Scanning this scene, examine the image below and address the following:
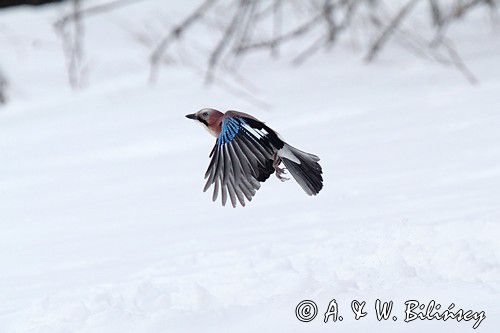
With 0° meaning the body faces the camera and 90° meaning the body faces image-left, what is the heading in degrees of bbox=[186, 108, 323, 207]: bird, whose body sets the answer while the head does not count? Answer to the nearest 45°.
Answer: approximately 90°

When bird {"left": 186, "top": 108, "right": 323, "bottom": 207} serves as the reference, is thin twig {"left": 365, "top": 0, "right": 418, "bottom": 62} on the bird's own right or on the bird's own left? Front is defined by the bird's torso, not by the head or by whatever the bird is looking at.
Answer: on the bird's own right
